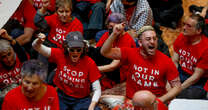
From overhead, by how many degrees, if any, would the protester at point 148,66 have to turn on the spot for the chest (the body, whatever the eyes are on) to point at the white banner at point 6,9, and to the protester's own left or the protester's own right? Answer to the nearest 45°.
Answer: approximately 90° to the protester's own right

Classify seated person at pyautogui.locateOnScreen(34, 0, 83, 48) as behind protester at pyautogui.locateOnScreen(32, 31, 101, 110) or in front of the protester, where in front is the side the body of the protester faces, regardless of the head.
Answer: behind

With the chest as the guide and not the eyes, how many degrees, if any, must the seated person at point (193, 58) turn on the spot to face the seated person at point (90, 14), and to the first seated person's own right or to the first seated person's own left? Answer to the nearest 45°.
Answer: approximately 90° to the first seated person's own right

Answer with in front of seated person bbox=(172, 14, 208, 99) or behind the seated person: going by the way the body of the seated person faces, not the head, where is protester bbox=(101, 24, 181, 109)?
in front

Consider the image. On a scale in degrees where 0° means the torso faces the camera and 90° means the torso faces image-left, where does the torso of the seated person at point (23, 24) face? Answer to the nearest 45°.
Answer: approximately 45°

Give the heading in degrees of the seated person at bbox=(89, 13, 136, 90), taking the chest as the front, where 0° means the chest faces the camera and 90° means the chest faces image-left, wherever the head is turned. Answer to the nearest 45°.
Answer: approximately 45°

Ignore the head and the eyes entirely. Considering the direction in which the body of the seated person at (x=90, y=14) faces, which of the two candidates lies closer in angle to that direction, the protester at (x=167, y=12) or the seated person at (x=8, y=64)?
the seated person
